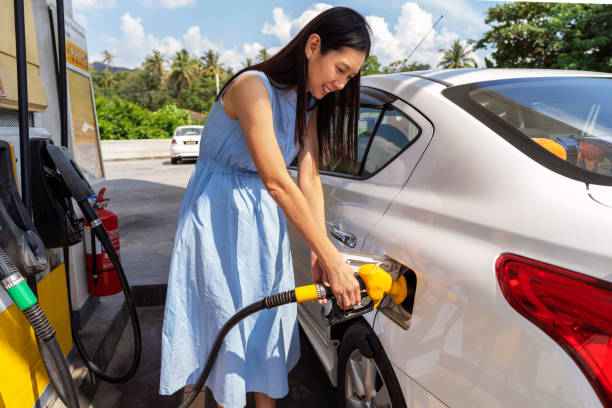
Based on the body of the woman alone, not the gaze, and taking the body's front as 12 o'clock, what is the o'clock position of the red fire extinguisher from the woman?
The red fire extinguisher is roughly at 6 o'clock from the woman.

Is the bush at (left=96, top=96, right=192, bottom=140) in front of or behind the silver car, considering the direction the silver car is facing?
in front

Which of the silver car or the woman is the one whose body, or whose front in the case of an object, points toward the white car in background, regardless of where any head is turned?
the silver car

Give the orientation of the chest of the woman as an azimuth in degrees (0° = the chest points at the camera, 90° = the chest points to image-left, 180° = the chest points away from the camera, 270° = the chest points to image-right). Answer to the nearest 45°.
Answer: approximately 315°

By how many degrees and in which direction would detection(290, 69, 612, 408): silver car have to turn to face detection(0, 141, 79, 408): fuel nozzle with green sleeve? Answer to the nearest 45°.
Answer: approximately 45° to its left

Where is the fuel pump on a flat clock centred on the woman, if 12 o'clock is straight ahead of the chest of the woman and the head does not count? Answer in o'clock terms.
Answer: The fuel pump is roughly at 5 o'clock from the woman.

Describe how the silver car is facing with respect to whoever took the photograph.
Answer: facing away from the viewer and to the left of the viewer

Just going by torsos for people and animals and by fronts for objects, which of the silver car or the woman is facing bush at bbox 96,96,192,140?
the silver car

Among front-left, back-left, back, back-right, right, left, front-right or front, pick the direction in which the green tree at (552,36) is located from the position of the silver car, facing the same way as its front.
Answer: front-right

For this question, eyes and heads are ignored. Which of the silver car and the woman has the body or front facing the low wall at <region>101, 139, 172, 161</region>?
the silver car

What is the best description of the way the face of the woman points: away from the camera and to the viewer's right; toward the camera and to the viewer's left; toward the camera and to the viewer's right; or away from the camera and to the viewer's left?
toward the camera and to the viewer's right

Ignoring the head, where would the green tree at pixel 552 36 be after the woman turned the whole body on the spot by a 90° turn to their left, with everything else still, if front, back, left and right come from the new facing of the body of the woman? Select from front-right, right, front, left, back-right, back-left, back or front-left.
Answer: front

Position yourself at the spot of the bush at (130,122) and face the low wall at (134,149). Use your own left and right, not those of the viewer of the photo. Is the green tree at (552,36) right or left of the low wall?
left

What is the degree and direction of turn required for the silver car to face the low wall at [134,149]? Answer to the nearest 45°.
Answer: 0° — it already faces it
